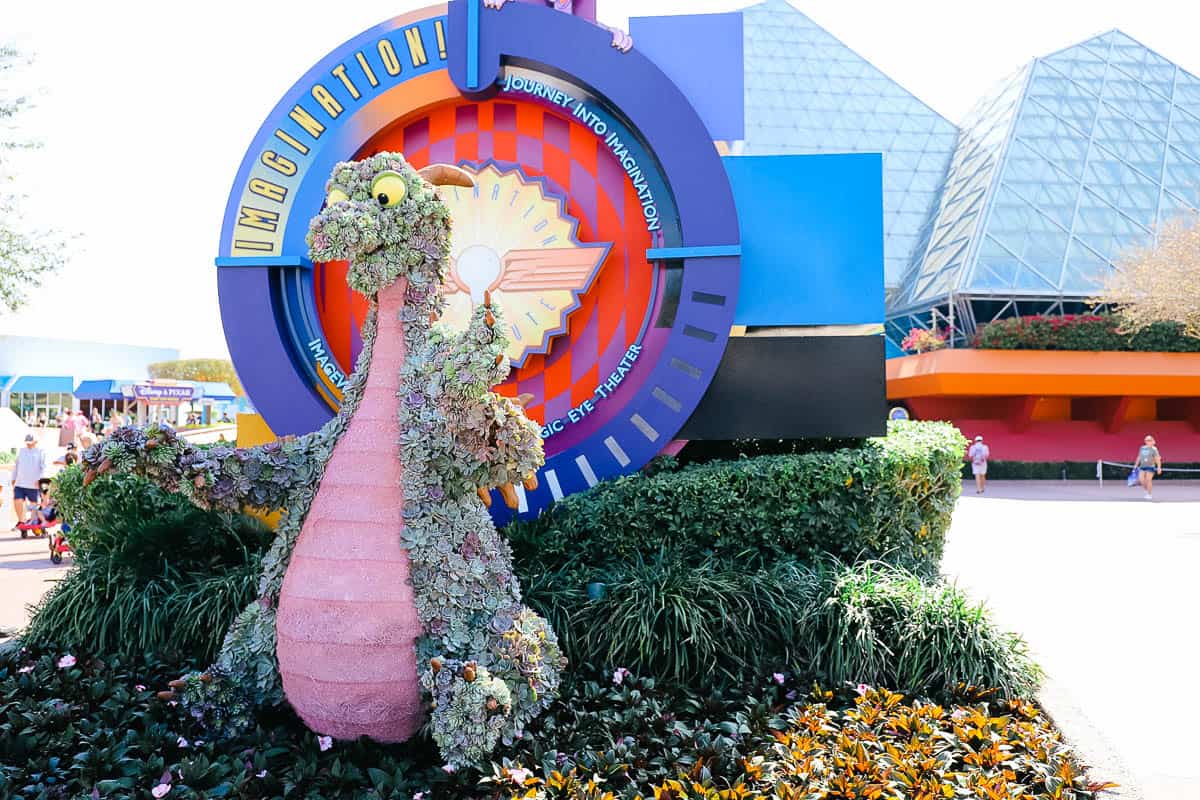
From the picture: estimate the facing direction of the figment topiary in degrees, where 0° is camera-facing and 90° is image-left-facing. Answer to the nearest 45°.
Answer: approximately 45°

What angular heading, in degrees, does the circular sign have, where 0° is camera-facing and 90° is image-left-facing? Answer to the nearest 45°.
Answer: approximately 0°

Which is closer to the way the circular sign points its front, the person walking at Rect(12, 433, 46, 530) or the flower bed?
the flower bed

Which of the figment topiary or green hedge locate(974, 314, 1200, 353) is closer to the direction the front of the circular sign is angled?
the figment topiary

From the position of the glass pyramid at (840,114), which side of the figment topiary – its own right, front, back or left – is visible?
back

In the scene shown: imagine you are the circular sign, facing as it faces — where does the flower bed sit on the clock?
The flower bed is roughly at 12 o'clock from the circular sign.

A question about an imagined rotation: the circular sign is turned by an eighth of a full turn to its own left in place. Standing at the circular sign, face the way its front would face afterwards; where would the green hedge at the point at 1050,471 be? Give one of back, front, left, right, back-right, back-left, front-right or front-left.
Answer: left

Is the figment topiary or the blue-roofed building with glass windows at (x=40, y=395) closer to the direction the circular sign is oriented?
the figment topiary

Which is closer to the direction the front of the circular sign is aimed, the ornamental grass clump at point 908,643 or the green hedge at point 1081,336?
the ornamental grass clump
